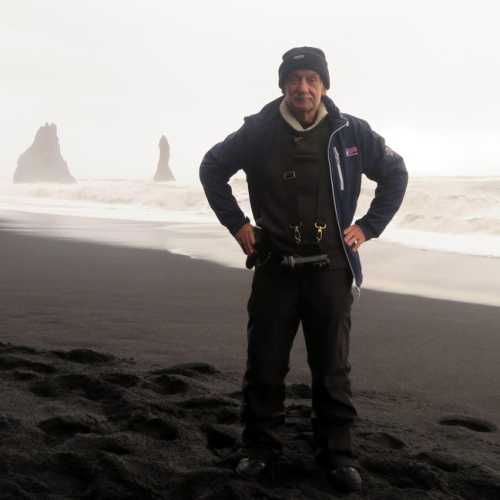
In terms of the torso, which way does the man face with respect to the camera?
toward the camera

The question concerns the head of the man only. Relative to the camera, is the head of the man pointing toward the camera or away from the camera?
toward the camera
